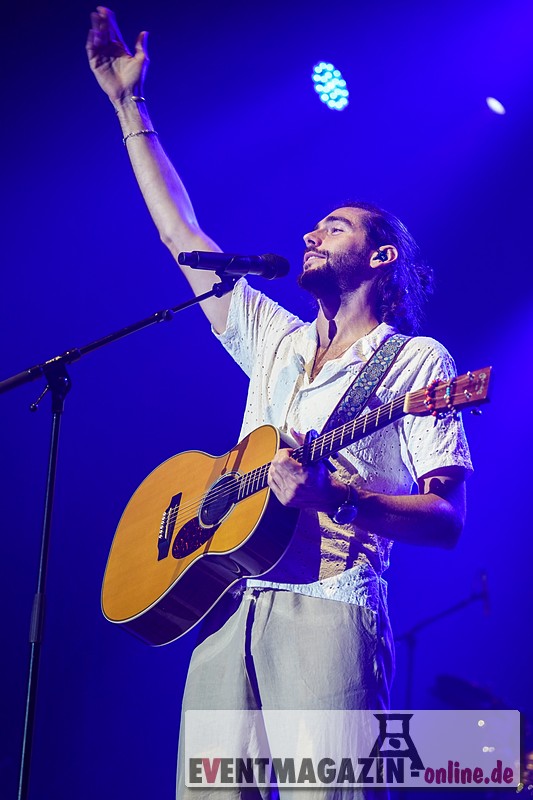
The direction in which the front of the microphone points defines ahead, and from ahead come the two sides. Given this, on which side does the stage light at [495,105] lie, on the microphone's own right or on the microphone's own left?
on the microphone's own left

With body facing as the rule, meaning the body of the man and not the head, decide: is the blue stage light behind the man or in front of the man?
behind

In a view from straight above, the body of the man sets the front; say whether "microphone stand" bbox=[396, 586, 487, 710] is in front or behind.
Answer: behind

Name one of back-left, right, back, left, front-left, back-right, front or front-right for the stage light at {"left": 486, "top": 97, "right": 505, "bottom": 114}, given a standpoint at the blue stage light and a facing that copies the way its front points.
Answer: back-left

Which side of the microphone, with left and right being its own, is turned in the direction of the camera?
right

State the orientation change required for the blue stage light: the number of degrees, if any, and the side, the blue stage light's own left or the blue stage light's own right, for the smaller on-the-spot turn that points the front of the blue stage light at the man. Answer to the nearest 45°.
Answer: approximately 45° to the blue stage light's own left

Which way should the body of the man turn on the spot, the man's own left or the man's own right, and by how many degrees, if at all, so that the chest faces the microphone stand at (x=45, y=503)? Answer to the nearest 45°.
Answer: approximately 45° to the man's own right

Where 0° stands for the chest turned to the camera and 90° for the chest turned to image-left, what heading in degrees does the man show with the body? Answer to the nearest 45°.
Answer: approximately 45°

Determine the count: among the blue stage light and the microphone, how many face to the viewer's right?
1
